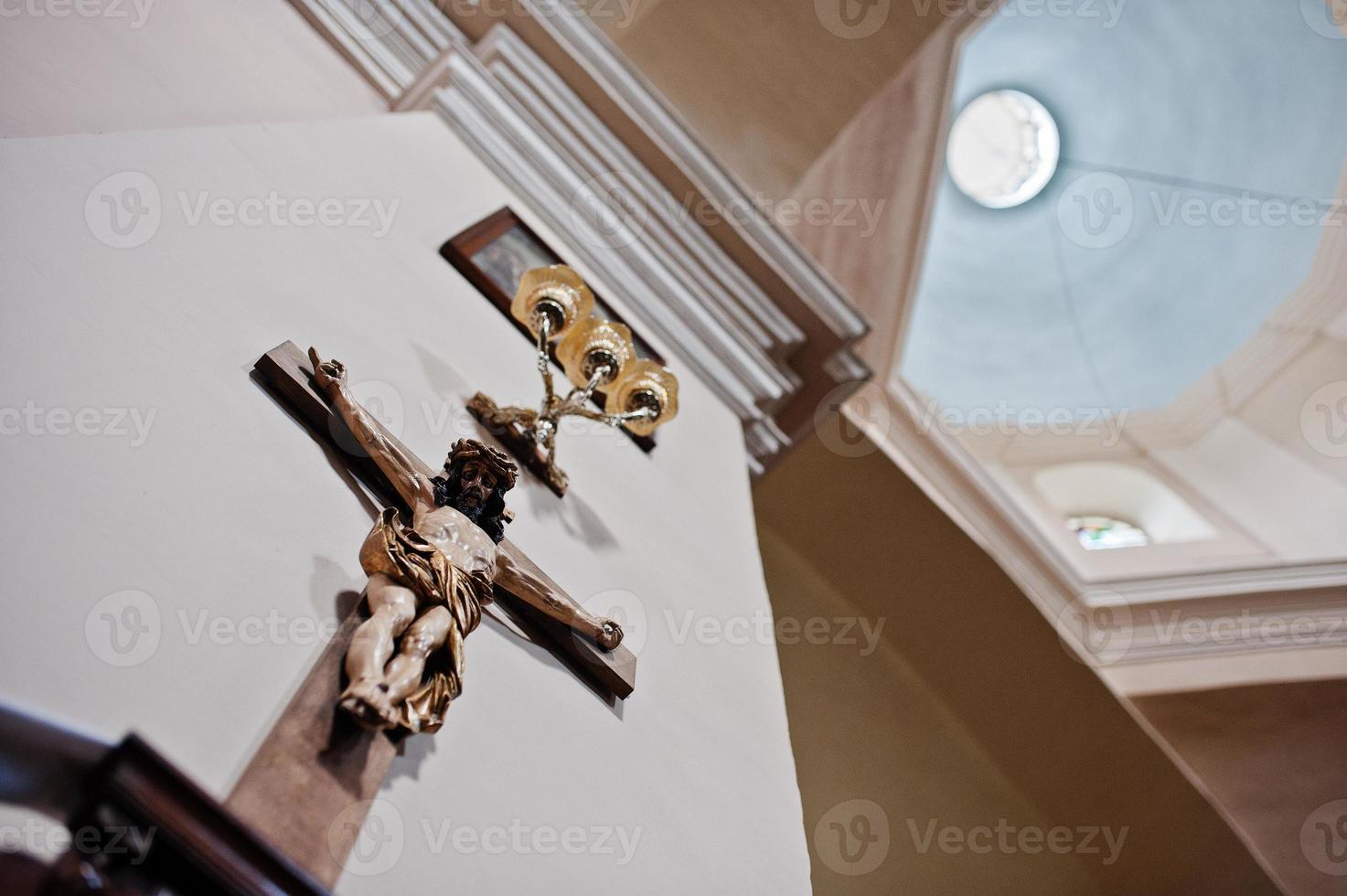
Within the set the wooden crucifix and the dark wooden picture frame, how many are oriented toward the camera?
2

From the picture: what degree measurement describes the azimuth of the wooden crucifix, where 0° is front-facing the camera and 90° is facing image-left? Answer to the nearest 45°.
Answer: approximately 0°

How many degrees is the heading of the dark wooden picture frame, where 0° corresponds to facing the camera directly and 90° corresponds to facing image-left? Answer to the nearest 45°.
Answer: approximately 0°
